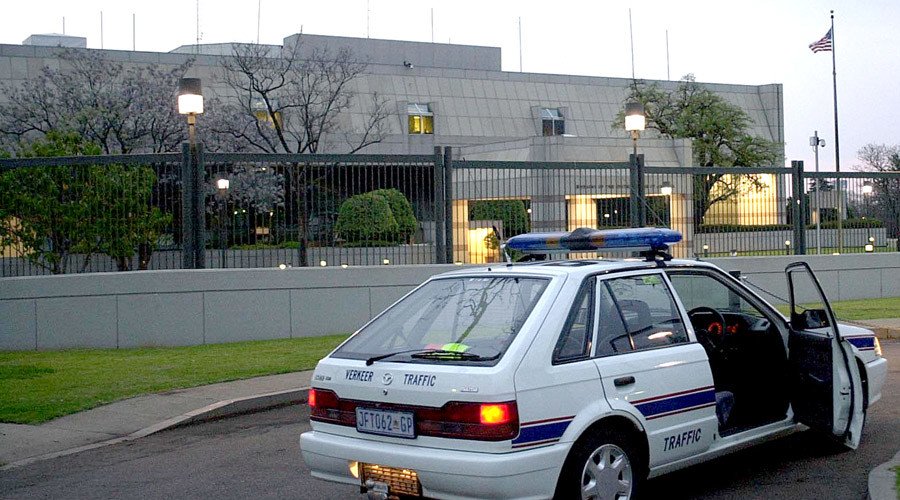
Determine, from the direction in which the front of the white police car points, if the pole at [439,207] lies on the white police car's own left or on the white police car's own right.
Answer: on the white police car's own left

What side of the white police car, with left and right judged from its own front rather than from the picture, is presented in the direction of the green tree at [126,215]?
left

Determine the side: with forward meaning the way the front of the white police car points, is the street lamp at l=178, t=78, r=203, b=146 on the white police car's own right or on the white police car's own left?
on the white police car's own left

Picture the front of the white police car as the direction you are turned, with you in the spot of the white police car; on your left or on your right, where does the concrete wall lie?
on your left

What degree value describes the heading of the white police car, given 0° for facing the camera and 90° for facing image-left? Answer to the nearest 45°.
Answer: approximately 225°

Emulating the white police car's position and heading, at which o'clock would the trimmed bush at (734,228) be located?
The trimmed bush is roughly at 11 o'clock from the white police car.

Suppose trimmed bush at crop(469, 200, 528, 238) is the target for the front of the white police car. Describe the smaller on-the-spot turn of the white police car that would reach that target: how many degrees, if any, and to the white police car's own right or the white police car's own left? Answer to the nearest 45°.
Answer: approximately 45° to the white police car's own left

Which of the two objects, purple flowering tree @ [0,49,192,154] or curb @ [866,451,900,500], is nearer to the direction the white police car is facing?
the curb

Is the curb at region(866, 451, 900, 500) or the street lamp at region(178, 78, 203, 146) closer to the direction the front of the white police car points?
the curb

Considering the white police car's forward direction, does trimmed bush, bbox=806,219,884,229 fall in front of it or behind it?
in front
